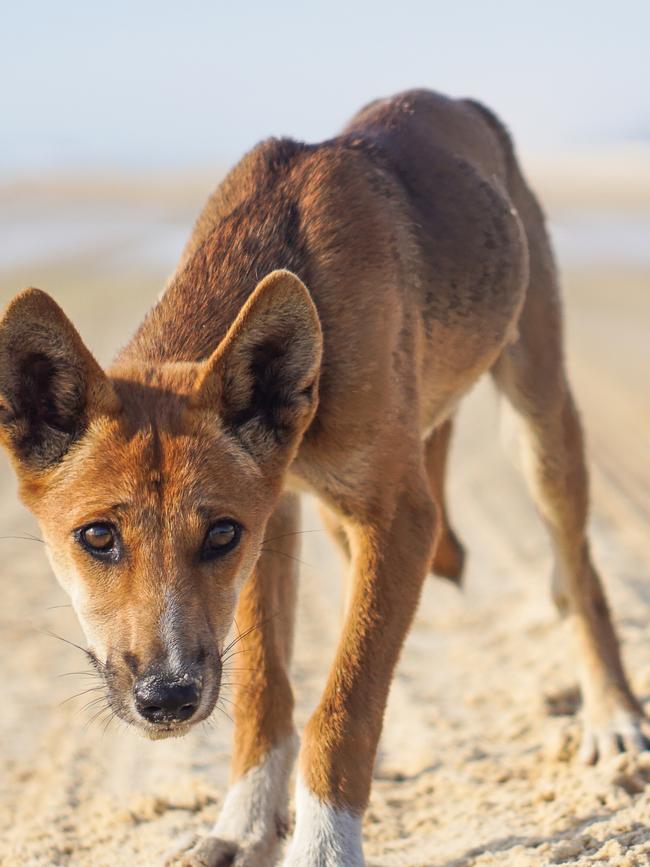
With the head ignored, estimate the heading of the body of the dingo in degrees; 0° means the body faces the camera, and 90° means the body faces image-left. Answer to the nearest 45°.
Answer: approximately 45°
